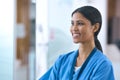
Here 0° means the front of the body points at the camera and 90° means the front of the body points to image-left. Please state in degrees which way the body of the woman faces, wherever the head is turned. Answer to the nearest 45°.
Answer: approximately 45°
